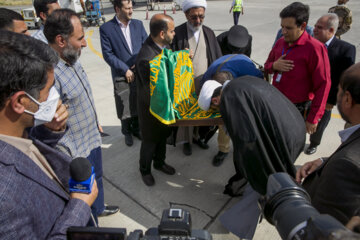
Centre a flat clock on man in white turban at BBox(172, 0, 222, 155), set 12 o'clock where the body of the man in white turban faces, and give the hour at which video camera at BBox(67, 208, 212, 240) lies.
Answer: The video camera is roughly at 12 o'clock from the man in white turban.

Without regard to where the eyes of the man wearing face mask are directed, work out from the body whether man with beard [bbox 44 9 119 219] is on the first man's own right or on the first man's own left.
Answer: on the first man's own left

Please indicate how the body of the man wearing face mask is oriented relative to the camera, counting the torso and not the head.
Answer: to the viewer's right

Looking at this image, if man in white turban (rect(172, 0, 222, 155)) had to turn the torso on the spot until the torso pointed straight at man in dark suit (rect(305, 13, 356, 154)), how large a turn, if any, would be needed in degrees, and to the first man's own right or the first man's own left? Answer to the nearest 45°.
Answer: approximately 90° to the first man's own left

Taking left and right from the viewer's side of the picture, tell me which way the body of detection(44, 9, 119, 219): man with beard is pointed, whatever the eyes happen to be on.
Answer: facing to the right of the viewer

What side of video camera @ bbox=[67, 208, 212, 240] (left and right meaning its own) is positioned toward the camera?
back

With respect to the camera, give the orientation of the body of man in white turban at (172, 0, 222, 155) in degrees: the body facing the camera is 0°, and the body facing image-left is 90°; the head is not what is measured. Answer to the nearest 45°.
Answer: approximately 0°

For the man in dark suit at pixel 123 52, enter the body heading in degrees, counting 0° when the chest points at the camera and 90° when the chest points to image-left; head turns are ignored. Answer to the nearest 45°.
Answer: approximately 315°

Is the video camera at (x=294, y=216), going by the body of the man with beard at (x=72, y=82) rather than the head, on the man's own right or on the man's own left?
on the man's own right

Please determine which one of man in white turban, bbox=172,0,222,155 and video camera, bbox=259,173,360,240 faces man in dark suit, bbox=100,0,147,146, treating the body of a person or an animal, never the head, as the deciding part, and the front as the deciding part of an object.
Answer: the video camera

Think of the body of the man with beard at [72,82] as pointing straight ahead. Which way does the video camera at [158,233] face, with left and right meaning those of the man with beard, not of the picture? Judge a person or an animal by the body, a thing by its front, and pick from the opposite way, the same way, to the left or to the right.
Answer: to the left

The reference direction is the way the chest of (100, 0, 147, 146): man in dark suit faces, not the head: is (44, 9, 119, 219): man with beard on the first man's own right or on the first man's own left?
on the first man's own right
